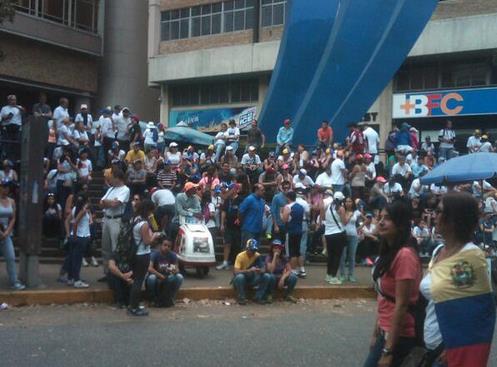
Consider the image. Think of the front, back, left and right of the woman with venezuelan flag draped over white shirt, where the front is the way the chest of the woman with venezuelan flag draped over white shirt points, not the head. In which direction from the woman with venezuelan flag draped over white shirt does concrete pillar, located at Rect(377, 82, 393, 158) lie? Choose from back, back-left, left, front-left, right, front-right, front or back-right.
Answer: right
